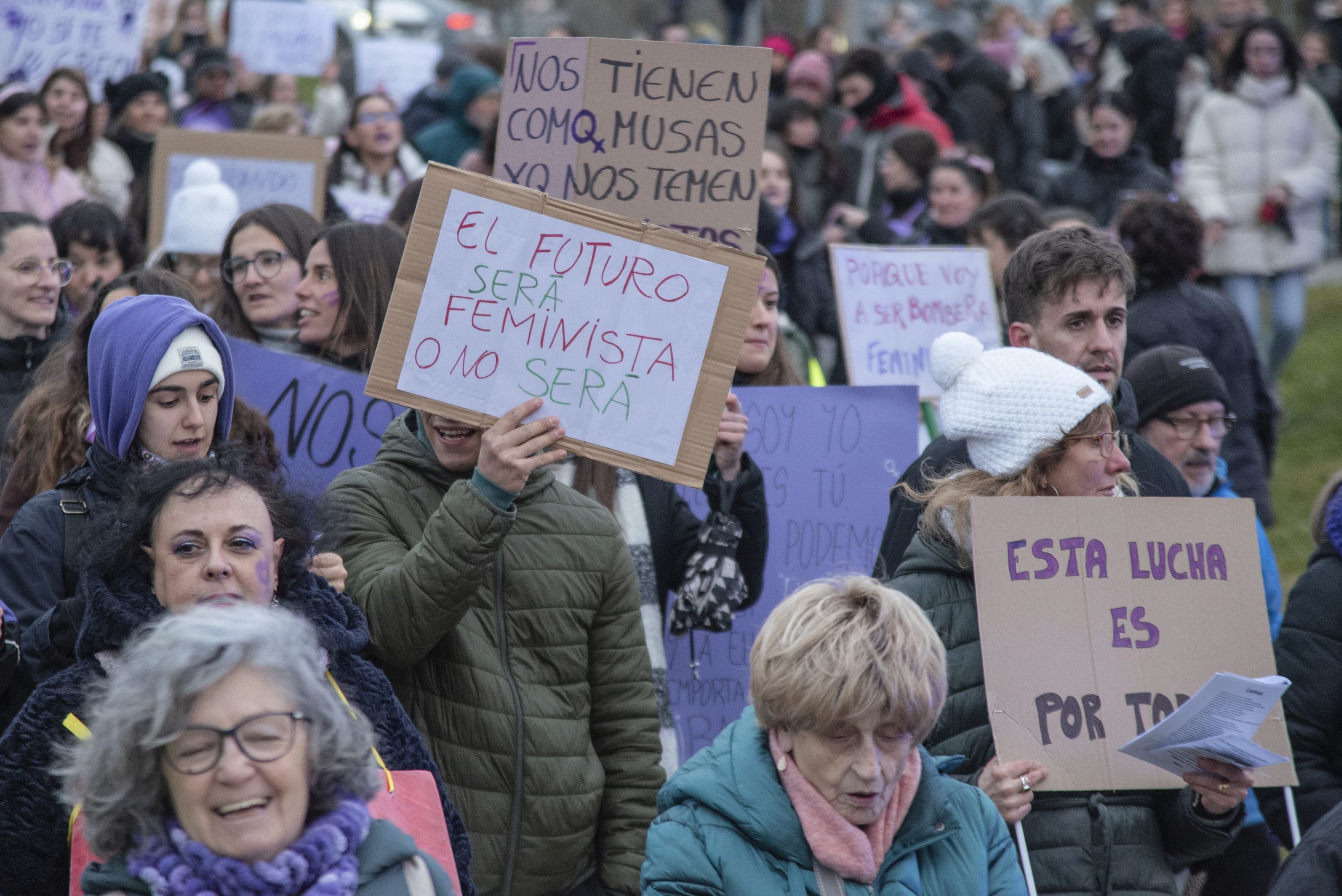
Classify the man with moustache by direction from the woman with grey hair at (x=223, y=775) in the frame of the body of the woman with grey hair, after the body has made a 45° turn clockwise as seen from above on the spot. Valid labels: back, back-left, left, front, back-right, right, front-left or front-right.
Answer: back

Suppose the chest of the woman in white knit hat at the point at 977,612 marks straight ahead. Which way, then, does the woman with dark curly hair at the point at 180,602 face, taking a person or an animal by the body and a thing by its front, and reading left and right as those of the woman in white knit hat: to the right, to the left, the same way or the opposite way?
the same way

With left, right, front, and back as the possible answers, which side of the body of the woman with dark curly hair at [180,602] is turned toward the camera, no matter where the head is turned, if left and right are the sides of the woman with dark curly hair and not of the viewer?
front

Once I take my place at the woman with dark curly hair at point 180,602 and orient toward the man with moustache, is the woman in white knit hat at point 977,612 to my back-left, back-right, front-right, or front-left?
front-right

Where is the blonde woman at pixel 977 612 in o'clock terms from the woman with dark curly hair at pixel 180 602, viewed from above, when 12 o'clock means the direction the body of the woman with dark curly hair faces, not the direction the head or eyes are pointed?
The blonde woman is roughly at 9 o'clock from the woman with dark curly hair.

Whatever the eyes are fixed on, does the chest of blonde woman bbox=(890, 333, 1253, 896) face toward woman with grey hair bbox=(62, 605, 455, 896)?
no

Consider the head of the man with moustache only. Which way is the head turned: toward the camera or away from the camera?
toward the camera

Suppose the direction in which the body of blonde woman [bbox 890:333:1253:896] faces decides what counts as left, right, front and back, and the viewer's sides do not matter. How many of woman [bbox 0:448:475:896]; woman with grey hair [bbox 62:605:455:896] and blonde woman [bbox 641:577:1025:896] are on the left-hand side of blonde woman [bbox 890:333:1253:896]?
0

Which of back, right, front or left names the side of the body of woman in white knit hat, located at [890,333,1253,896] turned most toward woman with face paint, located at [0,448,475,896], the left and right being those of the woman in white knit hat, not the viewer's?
right

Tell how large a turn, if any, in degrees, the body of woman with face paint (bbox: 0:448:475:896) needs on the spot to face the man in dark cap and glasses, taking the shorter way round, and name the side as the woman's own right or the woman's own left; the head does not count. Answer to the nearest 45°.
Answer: approximately 135° to the woman's own left

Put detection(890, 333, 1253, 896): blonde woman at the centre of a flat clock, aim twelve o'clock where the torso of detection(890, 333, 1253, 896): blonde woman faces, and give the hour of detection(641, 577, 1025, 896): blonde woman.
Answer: detection(641, 577, 1025, 896): blonde woman is roughly at 2 o'clock from detection(890, 333, 1253, 896): blonde woman.

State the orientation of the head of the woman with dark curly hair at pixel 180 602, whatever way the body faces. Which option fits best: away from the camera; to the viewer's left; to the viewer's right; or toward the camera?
toward the camera
